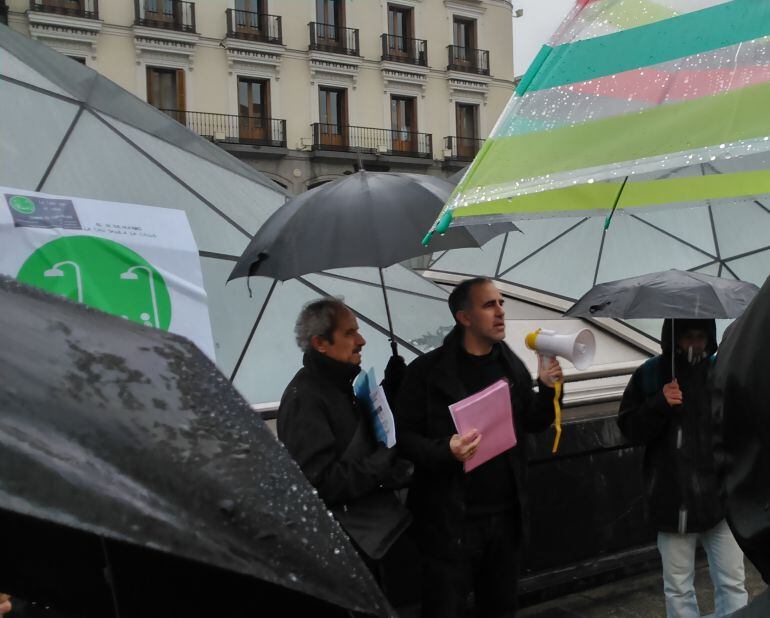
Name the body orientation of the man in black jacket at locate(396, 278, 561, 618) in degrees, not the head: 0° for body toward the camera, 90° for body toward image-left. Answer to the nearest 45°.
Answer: approximately 315°

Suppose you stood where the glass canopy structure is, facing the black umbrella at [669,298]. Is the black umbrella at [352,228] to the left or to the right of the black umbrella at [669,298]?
right

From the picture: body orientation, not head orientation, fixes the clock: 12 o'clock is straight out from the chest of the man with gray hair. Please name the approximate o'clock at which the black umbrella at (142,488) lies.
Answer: The black umbrella is roughly at 3 o'clock from the man with gray hair.

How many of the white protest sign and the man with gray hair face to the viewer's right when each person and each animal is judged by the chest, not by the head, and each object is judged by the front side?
1

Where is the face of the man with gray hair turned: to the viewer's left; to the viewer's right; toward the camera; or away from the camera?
to the viewer's right

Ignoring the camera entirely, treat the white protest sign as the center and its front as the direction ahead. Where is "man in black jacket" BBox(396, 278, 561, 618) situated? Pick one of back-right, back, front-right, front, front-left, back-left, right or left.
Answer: front-left

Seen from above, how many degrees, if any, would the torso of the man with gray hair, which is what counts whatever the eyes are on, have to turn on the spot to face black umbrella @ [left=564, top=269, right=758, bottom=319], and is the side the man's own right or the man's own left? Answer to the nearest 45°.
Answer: approximately 45° to the man's own left

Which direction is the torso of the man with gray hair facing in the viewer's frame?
to the viewer's right

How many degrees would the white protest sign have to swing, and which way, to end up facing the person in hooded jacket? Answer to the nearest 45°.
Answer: approximately 45° to its left

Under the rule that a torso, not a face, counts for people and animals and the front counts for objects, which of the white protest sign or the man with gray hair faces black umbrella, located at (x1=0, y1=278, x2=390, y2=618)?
the white protest sign

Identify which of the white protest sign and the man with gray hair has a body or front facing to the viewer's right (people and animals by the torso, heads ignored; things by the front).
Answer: the man with gray hair

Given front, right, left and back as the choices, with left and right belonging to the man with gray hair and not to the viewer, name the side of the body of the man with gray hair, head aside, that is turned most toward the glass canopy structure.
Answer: left

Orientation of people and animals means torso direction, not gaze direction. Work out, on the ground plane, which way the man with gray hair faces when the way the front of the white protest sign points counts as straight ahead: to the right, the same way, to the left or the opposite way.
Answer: to the left

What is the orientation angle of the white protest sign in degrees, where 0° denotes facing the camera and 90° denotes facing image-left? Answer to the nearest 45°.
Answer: approximately 0°

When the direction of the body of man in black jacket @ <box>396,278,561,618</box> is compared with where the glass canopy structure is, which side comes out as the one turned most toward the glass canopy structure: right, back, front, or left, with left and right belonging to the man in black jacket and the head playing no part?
back
